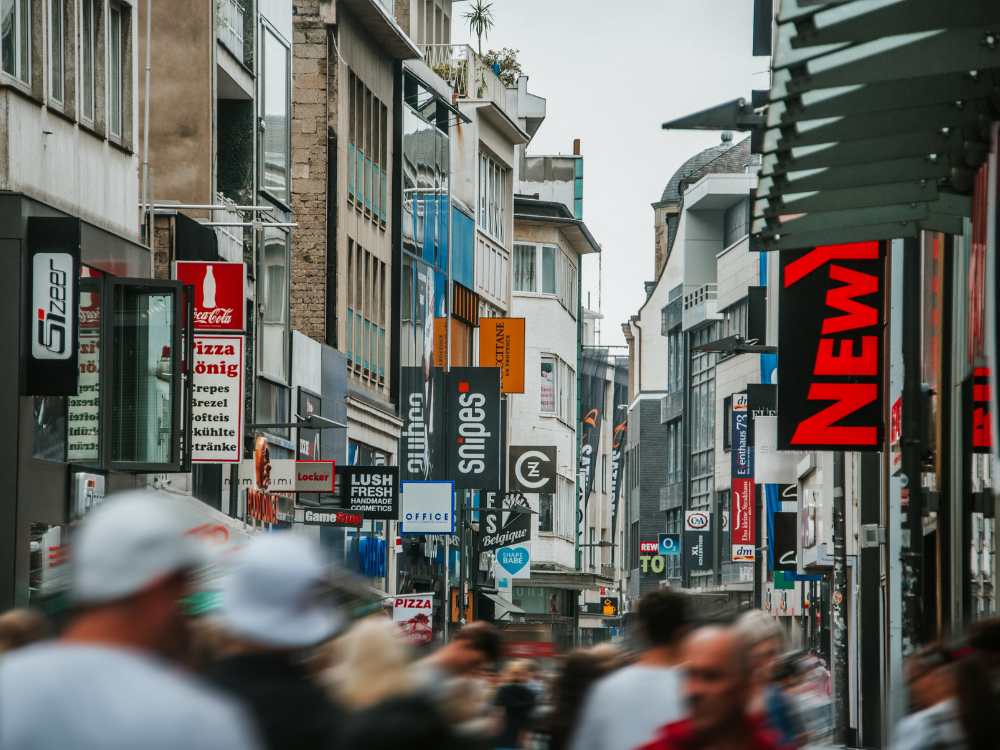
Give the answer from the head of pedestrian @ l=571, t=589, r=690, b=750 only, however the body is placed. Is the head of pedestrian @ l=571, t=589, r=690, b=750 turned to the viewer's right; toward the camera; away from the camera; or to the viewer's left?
away from the camera

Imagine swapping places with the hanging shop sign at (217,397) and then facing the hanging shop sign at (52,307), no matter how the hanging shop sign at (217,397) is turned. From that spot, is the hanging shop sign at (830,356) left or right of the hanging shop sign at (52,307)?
left

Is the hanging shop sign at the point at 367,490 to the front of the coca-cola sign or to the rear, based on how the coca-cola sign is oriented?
to the rear

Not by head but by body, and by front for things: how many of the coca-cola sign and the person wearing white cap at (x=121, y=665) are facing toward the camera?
1

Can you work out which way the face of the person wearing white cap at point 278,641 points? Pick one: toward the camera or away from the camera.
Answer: away from the camera

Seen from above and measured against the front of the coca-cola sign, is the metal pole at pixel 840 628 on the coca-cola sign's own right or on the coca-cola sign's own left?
on the coca-cola sign's own left

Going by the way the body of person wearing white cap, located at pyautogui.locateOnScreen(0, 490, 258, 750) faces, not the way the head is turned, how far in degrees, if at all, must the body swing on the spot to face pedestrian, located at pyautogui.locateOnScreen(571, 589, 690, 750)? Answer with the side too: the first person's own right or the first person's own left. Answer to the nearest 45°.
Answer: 0° — they already face them

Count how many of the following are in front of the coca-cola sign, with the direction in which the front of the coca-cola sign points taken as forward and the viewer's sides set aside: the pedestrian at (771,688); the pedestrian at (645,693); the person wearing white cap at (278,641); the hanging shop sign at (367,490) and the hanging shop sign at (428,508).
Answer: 3

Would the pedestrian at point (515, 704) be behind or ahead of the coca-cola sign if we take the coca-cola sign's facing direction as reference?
ahead

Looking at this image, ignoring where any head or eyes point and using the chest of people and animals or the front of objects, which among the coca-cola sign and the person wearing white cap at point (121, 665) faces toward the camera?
the coca-cola sign

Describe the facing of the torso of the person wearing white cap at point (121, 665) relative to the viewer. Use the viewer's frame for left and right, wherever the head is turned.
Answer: facing away from the viewer and to the right of the viewer

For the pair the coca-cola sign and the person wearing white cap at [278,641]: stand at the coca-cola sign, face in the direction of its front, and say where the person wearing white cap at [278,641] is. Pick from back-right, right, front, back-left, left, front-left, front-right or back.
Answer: front

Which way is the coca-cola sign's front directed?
toward the camera
